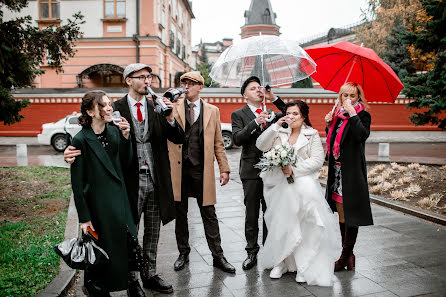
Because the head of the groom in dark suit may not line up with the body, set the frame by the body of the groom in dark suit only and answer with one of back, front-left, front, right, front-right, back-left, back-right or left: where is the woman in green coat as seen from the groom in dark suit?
right

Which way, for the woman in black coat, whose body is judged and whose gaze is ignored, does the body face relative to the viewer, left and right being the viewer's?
facing the viewer and to the left of the viewer

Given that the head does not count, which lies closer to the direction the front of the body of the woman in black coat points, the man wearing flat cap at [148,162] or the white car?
the man wearing flat cap

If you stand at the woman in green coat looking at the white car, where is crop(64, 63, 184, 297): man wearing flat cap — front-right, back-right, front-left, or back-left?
front-right

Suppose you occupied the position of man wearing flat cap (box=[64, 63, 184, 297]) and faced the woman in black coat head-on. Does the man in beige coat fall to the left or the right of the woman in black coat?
left

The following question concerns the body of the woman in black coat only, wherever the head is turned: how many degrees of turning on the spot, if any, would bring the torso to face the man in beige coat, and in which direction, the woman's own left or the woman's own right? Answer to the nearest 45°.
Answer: approximately 45° to the woman's own right

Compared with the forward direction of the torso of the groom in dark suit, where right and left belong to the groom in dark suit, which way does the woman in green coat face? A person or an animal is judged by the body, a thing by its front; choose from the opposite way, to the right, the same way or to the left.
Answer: the same way

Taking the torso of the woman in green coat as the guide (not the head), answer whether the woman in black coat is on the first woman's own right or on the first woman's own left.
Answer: on the first woman's own left

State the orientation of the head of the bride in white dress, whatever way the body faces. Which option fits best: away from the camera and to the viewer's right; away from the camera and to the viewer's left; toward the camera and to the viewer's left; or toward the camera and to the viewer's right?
toward the camera and to the viewer's left

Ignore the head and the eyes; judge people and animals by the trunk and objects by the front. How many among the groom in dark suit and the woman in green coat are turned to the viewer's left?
0

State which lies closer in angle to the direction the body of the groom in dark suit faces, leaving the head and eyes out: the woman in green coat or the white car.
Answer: the woman in green coat

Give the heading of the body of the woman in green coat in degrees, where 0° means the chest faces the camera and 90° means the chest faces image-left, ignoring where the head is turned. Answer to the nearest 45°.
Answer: approximately 315°

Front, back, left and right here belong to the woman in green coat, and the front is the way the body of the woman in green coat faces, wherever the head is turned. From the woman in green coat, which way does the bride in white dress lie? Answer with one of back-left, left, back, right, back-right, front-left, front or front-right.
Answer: front-left
